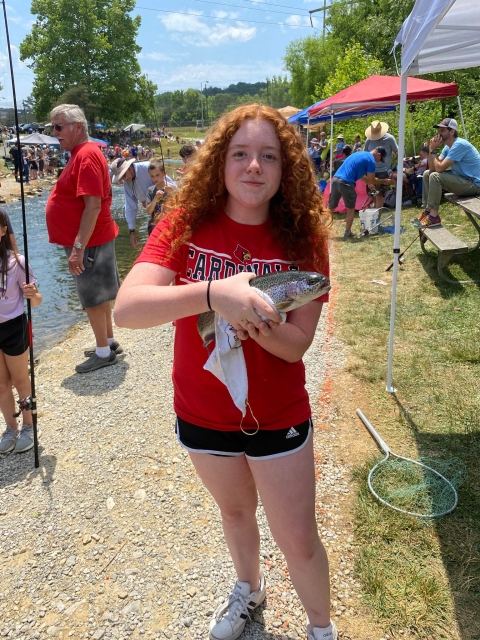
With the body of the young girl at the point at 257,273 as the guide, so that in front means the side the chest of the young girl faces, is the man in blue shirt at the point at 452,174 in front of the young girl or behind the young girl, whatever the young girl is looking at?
behind

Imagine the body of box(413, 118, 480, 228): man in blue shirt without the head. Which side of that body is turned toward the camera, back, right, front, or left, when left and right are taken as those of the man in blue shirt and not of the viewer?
left

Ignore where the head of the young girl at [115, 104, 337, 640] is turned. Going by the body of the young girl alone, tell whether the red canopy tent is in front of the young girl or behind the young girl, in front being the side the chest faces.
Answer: behind

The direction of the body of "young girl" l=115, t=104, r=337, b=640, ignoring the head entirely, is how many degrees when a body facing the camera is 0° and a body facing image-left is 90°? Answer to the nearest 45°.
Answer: approximately 0°

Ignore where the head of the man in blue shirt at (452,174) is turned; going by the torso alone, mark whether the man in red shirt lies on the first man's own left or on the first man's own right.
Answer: on the first man's own left

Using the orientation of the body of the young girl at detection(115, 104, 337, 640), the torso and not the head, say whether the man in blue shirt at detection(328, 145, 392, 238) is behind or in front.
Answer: behind
